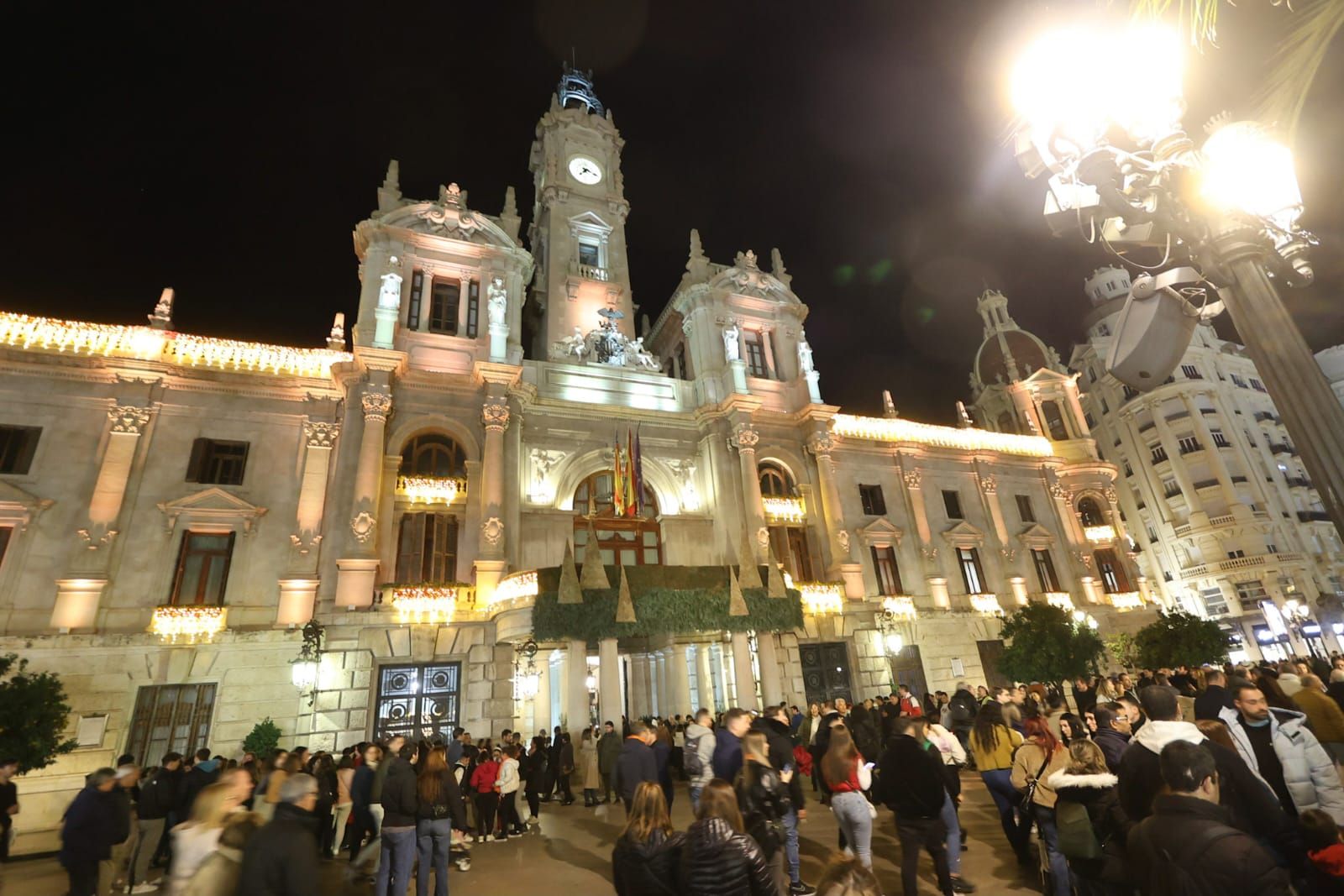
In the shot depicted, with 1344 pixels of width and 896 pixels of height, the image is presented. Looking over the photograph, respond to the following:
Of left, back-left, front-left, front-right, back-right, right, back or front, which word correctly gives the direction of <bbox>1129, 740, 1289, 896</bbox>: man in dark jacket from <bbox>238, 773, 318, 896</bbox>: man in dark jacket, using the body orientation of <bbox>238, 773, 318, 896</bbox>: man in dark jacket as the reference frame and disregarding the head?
right

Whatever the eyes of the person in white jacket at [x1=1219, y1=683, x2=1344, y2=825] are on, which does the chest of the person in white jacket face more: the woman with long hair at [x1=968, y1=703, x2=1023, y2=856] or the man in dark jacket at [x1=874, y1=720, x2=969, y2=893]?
the man in dark jacket

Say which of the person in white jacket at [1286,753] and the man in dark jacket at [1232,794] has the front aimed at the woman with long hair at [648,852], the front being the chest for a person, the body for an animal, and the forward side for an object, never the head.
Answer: the person in white jacket

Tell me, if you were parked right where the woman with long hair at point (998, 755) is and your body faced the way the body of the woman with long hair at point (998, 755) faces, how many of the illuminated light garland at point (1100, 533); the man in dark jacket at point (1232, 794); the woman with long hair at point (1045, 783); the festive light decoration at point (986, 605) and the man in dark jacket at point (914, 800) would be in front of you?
2

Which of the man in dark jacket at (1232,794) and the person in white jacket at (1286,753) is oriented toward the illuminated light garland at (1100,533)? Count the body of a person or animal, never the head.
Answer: the man in dark jacket

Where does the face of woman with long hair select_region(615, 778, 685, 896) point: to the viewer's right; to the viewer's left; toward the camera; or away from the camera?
away from the camera

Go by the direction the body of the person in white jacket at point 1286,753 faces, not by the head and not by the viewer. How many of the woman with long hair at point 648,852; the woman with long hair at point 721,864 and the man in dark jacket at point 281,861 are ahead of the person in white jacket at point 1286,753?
3

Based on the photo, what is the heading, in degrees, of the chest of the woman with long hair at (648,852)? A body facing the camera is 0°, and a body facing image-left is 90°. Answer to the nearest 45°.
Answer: approximately 180°

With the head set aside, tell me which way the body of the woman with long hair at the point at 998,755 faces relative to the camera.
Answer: away from the camera

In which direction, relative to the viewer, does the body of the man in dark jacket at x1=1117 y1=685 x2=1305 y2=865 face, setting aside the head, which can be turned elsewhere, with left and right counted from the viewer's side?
facing away from the viewer

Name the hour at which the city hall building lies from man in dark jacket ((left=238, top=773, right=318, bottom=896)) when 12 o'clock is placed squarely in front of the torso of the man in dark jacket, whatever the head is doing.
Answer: The city hall building is roughly at 11 o'clock from the man in dark jacket.
